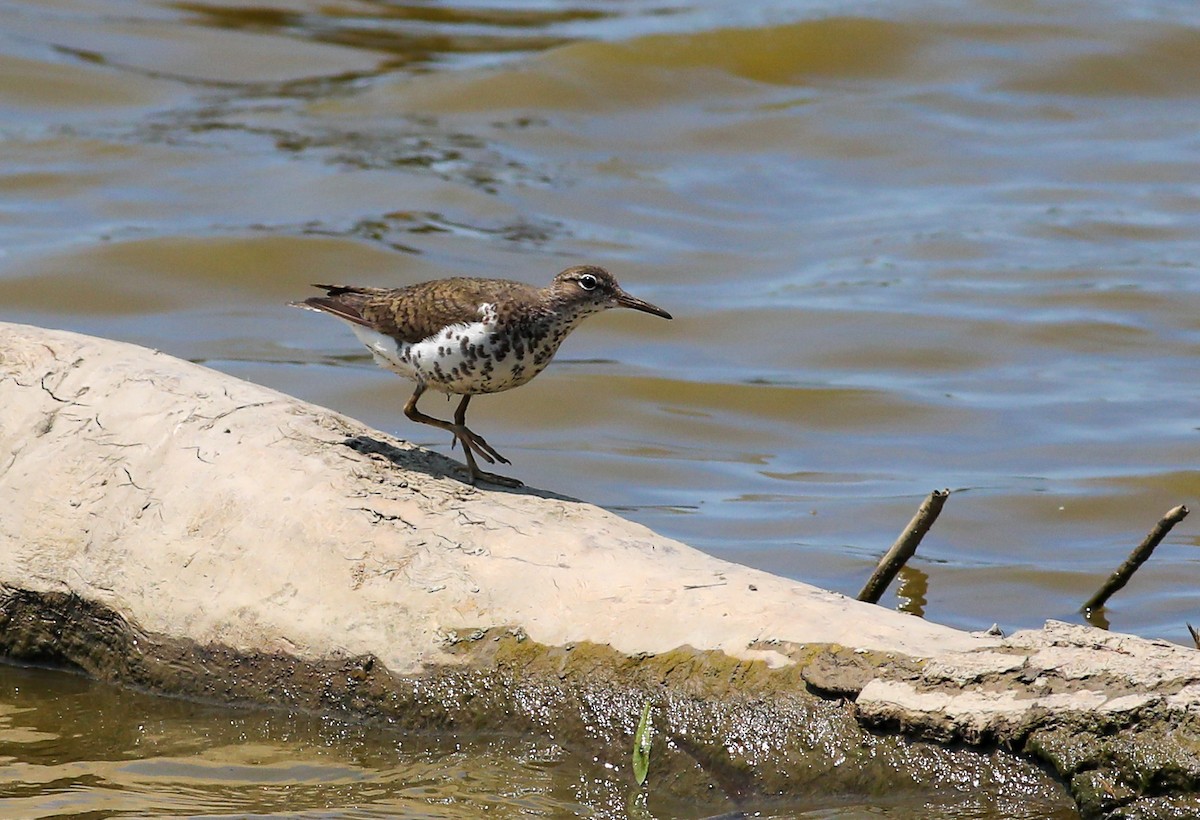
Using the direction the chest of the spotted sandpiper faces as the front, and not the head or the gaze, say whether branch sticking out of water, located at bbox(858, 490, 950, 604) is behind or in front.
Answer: in front

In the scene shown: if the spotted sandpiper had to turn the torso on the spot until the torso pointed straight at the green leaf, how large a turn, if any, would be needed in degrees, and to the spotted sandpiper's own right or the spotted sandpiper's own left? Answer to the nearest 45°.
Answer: approximately 90° to the spotted sandpiper's own right

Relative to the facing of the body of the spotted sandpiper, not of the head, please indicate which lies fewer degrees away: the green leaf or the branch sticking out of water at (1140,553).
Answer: the branch sticking out of water

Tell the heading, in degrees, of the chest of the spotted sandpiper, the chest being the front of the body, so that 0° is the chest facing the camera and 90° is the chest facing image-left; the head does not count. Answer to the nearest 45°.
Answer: approximately 270°

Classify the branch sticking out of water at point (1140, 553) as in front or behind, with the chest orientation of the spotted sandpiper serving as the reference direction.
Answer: in front
